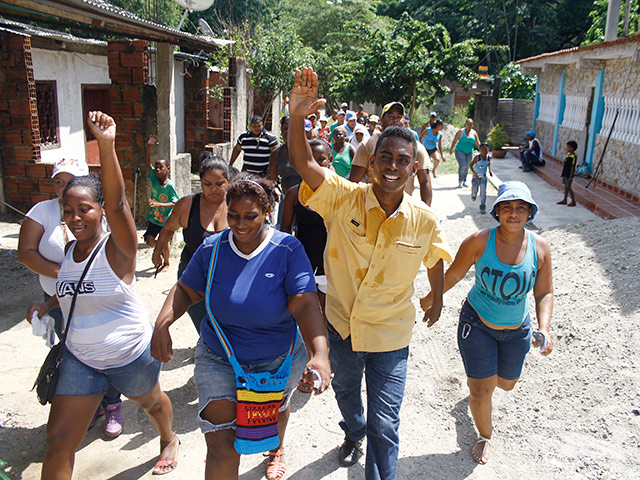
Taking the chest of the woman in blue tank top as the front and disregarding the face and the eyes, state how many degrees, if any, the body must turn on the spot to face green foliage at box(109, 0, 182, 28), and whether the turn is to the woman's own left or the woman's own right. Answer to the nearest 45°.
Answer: approximately 135° to the woman's own right

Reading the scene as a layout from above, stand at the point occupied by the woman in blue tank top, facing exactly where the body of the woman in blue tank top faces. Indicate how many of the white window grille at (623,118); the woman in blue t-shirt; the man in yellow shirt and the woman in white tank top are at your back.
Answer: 1

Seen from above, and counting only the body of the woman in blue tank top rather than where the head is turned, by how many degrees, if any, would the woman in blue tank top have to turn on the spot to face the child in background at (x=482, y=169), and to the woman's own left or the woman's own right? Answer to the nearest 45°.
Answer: approximately 180°

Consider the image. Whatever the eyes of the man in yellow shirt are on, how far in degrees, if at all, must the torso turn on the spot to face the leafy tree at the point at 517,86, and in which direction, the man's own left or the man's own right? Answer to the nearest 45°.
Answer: approximately 180°

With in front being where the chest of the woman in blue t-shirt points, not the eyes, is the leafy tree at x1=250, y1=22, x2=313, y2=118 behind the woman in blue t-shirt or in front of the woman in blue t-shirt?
behind

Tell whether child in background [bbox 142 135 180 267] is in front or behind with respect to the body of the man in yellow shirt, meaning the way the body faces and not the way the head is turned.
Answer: behind

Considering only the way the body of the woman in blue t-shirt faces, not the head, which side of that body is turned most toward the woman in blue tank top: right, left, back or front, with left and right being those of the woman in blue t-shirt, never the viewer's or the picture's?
left

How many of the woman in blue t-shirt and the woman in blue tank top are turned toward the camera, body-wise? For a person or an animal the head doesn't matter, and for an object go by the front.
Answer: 2

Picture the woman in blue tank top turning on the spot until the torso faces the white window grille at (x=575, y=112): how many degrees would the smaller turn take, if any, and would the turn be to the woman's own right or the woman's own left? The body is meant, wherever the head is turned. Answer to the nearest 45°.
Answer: approximately 180°

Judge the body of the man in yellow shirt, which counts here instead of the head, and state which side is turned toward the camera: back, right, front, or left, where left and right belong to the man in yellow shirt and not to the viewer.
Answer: front

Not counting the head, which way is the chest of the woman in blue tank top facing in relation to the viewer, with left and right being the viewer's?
facing the viewer

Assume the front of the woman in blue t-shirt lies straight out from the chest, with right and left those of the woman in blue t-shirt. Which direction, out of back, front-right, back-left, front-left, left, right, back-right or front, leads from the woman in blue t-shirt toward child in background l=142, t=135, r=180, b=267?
back

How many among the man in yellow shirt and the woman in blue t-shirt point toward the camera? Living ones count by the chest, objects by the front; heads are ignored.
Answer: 2
